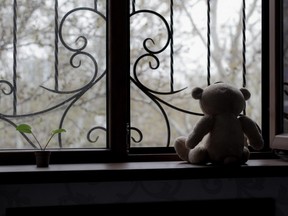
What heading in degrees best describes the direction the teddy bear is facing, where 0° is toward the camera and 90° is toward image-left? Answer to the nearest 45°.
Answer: approximately 135°
